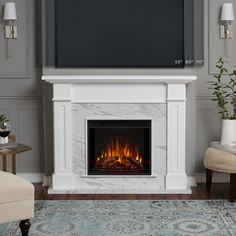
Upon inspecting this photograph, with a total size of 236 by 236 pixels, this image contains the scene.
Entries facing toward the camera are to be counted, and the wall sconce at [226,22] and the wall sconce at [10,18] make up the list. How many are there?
2

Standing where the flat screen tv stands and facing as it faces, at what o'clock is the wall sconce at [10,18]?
The wall sconce is roughly at 3 o'clock from the flat screen tv.

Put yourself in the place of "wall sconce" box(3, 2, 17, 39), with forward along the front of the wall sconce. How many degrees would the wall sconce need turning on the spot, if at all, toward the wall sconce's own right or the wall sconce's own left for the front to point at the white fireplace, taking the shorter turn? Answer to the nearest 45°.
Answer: approximately 90° to the wall sconce's own left

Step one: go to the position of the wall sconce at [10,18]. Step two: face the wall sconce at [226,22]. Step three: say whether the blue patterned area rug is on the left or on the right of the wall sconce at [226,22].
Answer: right

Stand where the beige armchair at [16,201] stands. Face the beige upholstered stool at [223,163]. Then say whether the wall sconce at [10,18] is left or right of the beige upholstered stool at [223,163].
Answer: left

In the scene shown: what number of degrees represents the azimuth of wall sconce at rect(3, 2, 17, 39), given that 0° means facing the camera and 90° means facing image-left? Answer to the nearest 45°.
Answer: approximately 0°

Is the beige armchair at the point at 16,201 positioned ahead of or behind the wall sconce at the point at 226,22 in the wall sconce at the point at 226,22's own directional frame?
ahead
